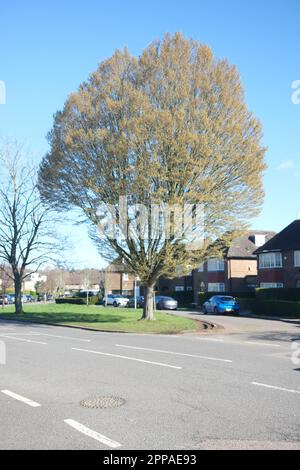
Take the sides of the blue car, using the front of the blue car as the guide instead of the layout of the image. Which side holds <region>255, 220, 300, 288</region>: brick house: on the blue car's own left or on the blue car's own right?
on the blue car's own right

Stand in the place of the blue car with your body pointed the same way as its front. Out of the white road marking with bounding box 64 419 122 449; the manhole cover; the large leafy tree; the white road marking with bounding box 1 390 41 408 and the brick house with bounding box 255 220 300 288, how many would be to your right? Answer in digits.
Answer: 1

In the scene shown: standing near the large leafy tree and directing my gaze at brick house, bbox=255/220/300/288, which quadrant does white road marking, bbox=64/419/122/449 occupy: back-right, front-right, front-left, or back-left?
back-right

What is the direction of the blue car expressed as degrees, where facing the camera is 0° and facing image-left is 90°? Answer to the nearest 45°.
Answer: approximately 135°

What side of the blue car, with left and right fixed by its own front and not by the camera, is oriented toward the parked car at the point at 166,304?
front

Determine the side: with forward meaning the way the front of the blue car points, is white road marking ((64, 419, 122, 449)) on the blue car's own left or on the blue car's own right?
on the blue car's own left

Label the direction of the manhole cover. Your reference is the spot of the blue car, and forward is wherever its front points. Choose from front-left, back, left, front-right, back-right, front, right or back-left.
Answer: back-left
